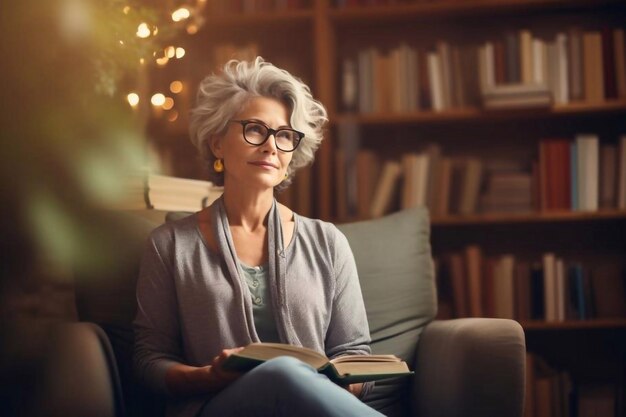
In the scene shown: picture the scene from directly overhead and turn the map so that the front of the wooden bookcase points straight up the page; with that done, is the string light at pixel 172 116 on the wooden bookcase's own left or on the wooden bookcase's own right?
on the wooden bookcase's own right

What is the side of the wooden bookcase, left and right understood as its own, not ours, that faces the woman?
front

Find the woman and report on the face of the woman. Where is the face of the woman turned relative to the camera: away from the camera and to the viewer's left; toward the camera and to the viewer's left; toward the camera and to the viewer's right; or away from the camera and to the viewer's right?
toward the camera and to the viewer's right

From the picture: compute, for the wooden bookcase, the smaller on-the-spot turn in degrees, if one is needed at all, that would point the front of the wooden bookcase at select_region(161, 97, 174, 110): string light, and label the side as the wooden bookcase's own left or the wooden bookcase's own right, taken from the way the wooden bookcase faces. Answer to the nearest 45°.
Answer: approximately 90° to the wooden bookcase's own right

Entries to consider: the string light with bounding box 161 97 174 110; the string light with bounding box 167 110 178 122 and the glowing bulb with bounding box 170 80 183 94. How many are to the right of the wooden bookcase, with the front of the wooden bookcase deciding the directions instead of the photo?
3

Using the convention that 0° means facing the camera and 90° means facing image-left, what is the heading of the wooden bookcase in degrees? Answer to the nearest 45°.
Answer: approximately 0°
